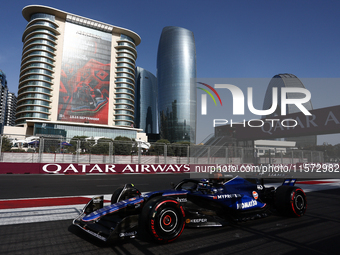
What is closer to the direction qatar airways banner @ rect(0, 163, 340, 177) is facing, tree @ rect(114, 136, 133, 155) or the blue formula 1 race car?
the blue formula 1 race car

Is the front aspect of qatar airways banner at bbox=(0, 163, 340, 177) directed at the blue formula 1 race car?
yes

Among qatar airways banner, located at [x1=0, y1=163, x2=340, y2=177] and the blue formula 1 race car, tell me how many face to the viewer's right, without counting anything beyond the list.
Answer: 0

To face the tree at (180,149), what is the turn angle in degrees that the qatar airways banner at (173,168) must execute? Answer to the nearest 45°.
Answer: approximately 180°

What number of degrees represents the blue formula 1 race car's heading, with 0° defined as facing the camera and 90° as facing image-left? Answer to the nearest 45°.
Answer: approximately 45°

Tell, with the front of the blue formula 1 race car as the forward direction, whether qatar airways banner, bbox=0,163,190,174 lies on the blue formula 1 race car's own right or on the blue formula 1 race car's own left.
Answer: on the blue formula 1 race car's own right

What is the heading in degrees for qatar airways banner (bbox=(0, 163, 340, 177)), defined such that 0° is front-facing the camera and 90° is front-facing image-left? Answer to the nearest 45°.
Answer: approximately 0°

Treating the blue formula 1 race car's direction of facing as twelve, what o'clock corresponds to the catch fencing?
The catch fencing is roughly at 4 o'clock from the blue formula 1 race car.
